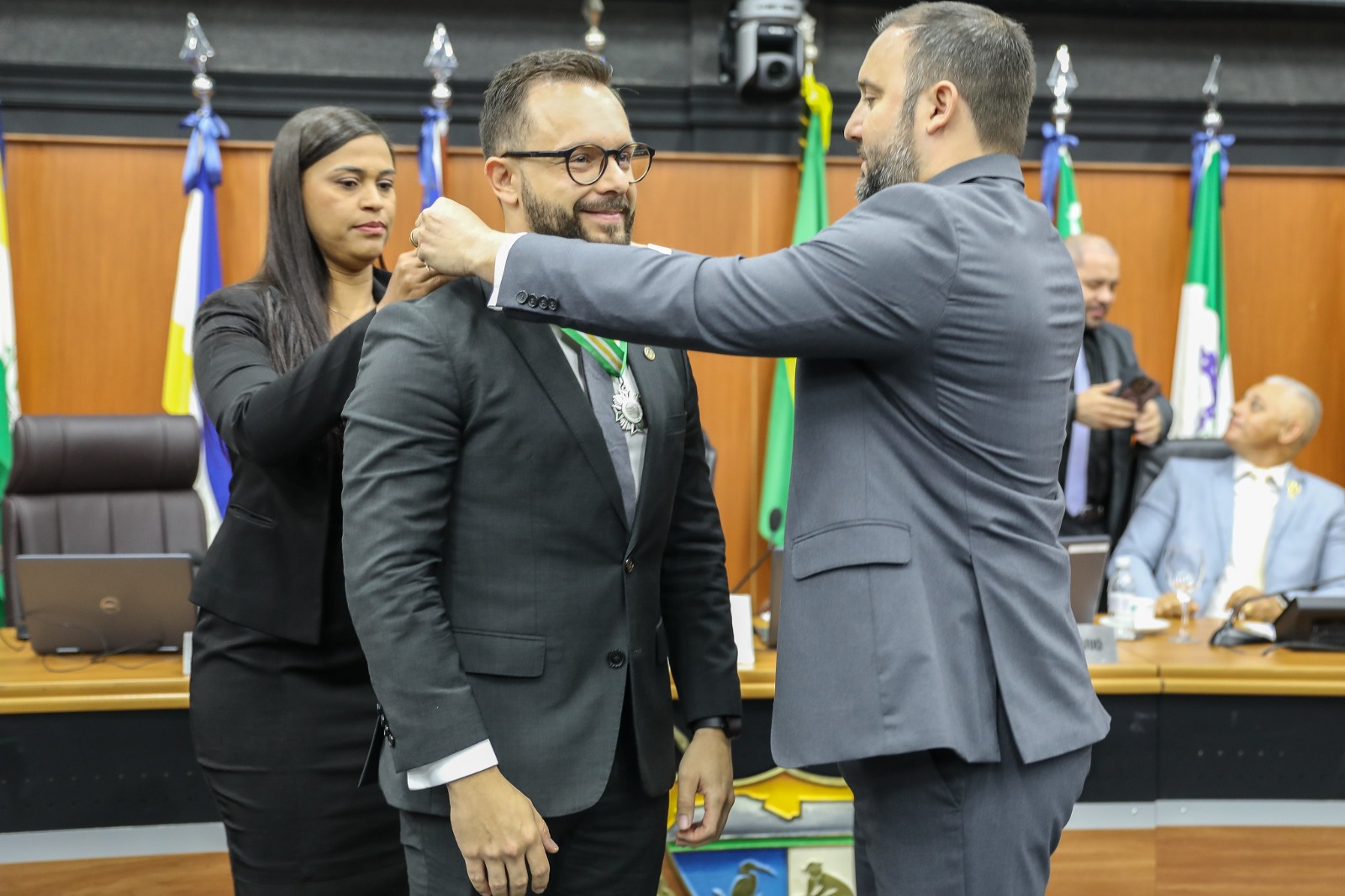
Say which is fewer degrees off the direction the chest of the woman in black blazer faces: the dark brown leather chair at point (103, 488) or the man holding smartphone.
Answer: the man holding smartphone

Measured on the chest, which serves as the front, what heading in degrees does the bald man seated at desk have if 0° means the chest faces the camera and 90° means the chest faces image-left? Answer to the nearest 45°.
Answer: approximately 0°

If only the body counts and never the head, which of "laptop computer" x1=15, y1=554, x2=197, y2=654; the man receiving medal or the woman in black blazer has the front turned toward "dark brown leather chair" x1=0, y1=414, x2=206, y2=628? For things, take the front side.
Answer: the laptop computer

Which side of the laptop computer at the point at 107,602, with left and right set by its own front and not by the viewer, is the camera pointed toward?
back

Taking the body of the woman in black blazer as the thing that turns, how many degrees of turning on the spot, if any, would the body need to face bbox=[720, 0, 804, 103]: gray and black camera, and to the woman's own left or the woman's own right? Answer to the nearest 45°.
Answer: approximately 90° to the woman's own left

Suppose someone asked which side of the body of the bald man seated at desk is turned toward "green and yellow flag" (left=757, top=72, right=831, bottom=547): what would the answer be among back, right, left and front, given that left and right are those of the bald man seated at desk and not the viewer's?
right

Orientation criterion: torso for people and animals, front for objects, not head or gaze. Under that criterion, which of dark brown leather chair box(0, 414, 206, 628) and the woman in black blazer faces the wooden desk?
the dark brown leather chair

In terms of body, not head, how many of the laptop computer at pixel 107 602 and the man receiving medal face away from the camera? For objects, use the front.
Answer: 1

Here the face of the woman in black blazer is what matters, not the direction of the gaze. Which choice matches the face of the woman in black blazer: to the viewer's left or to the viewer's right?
to the viewer's right

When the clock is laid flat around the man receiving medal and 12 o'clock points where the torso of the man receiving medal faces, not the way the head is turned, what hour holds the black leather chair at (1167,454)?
The black leather chair is roughly at 9 o'clock from the man receiving medal.

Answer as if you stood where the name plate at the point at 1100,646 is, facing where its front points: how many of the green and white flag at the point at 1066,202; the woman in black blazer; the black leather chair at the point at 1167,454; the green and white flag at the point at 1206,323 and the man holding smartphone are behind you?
4
